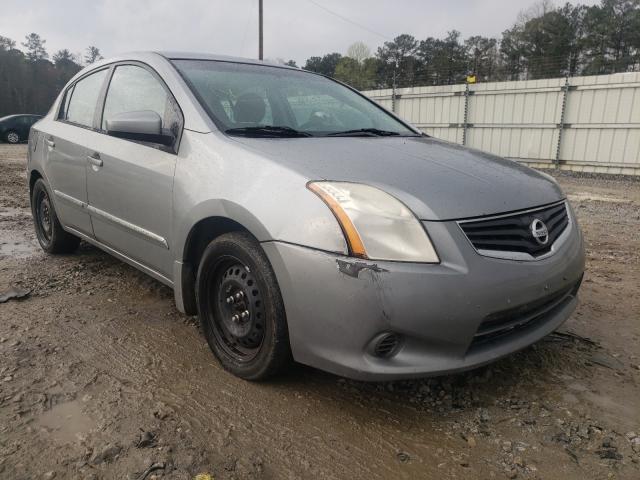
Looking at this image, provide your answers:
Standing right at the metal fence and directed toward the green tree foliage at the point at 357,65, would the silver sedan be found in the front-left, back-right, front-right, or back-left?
back-left

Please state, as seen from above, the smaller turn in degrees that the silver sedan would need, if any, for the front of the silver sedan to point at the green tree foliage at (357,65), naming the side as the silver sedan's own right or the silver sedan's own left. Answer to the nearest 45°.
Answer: approximately 135° to the silver sedan's own left

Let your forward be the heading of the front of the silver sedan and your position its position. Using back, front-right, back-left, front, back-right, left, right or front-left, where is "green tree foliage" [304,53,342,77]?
back-left

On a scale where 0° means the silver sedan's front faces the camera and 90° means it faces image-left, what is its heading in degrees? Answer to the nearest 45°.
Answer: approximately 315°

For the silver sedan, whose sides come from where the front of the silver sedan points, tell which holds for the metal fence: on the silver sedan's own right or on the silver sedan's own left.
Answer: on the silver sedan's own left

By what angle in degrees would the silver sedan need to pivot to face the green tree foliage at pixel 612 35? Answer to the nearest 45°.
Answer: approximately 90° to its left
